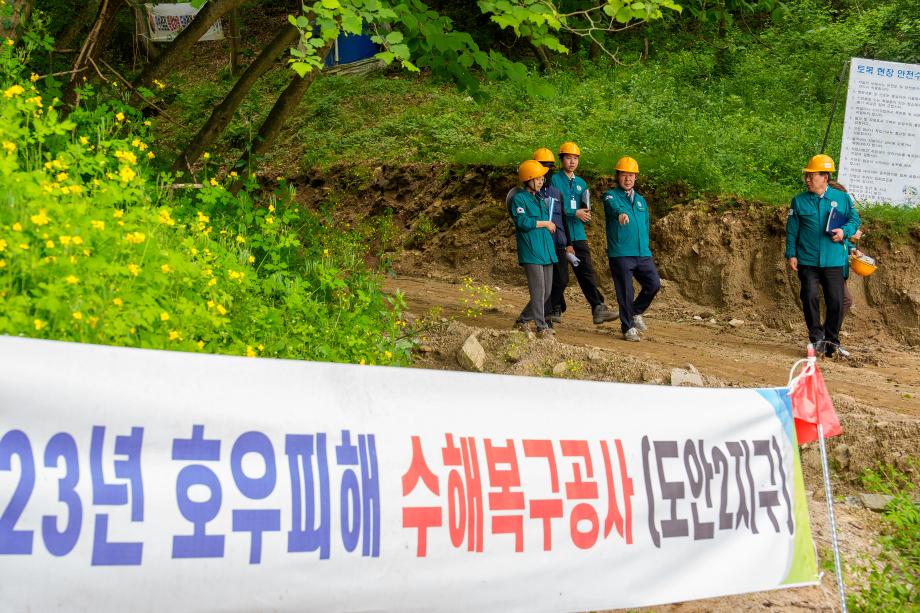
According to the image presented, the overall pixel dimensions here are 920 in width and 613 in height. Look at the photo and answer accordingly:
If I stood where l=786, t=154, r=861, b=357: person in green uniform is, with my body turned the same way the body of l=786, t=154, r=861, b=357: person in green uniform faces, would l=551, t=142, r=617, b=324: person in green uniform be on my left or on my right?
on my right

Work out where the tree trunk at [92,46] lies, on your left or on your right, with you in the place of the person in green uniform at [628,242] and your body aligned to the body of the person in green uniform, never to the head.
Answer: on your right

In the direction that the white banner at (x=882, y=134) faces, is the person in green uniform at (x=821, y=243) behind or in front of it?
in front

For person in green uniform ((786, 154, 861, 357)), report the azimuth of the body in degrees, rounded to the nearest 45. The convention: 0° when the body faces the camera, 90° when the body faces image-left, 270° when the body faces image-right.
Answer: approximately 0°

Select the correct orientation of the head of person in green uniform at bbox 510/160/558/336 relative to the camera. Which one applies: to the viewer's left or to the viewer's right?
to the viewer's right

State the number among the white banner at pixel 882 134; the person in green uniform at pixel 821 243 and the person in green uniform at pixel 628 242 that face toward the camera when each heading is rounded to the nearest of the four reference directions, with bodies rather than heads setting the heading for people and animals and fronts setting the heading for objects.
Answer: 3

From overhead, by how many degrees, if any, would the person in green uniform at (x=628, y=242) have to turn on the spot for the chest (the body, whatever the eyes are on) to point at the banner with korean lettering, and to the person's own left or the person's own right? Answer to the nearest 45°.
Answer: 0° — they already face it

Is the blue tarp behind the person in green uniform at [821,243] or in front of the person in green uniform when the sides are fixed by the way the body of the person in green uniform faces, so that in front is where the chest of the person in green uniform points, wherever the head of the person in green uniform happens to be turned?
behind

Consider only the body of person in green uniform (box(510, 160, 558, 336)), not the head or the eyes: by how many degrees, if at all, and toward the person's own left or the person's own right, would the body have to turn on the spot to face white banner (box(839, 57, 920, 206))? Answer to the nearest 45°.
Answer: approximately 90° to the person's own left

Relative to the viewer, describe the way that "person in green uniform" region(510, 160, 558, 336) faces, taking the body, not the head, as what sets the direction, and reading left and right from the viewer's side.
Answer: facing the viewer and to the right of the viewer
